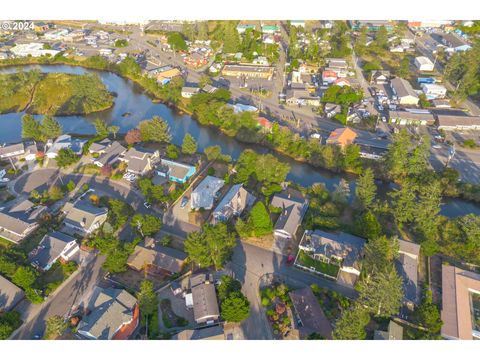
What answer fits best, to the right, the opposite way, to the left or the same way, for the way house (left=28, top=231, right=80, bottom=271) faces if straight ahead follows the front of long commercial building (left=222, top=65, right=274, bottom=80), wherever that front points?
to the left

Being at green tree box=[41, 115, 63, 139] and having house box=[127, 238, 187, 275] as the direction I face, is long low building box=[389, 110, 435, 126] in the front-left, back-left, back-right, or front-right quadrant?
front-left

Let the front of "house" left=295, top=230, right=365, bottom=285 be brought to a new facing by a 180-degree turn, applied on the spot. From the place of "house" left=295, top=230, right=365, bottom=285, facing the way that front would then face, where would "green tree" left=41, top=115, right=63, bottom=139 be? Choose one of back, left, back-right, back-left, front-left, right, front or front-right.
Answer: left

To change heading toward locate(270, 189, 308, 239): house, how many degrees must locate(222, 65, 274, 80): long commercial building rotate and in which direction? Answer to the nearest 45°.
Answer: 0° — it already faces it

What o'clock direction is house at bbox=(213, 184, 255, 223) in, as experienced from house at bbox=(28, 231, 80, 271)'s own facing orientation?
house at bbox=(213, 184, 255, 223) is roughly at 11 o'clock from house at bbox=(28, 231, 80, 271).

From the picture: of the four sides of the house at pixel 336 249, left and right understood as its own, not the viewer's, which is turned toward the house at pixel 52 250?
right

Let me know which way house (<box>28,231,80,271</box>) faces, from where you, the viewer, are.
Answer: facing the viewer and to the right of the viewer

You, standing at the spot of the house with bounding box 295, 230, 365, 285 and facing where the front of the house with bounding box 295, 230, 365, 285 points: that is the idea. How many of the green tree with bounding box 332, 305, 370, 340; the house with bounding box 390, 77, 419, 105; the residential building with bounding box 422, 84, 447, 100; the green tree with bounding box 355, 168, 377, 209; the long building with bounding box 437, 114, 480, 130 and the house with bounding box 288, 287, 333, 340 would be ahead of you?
2

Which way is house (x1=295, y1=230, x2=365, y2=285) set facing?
toward the camera

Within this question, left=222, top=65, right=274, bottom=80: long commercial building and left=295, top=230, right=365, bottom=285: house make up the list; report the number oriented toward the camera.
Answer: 2

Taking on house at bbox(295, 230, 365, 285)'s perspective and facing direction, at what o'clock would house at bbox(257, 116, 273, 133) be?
house at bbox(257, 116, 273, 133) is roughly at 5 o'clock from house at bbox(295, 230, 365, 285).

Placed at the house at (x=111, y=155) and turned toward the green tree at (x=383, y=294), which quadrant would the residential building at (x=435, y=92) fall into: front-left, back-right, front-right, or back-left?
front-left

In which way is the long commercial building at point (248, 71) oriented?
toward the camera

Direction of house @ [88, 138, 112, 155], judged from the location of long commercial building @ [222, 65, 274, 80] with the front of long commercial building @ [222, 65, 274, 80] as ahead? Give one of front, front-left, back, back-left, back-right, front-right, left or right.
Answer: front-right

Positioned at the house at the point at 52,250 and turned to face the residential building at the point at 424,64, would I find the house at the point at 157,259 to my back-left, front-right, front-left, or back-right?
front-right
